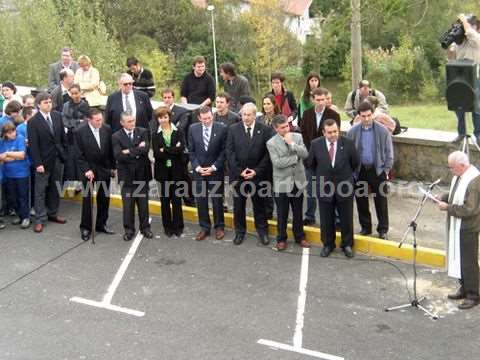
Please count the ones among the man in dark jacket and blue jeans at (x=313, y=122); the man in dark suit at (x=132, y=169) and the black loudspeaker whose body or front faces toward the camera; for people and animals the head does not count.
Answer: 3

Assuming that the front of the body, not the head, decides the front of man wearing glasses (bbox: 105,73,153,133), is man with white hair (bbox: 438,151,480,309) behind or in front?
in front

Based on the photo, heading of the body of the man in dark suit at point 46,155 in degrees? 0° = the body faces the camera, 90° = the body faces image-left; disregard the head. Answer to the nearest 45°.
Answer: approximately 315°

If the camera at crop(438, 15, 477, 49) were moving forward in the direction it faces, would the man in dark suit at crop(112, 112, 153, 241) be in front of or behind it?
in front

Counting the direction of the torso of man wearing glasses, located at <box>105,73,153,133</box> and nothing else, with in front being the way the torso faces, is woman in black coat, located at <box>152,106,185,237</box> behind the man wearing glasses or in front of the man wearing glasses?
in front

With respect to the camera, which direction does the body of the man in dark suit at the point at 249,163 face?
toward the camera

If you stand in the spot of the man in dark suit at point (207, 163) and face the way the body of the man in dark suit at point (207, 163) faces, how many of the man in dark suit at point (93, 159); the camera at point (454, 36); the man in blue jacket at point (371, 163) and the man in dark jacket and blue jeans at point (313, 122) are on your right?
1

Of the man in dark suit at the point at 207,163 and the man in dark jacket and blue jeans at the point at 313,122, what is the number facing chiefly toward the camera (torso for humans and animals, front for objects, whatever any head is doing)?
2

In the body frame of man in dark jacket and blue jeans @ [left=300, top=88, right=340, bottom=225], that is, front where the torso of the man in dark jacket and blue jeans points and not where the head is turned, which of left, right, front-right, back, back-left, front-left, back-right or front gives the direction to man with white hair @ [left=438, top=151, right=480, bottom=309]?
front-left

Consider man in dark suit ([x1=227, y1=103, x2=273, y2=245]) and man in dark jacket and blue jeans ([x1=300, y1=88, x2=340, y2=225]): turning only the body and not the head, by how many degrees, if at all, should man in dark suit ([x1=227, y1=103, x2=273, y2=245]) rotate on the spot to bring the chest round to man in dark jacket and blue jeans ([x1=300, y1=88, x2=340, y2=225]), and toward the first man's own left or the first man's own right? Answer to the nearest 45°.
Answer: approximately 135° to the first man's own left

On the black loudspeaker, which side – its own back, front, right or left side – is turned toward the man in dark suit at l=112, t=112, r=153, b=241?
right

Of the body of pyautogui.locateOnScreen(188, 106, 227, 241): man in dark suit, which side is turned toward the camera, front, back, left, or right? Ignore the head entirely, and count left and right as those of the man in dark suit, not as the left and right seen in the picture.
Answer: front

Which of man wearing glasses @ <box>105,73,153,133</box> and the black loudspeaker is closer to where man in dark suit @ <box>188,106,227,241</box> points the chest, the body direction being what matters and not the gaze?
the black loudspeaker

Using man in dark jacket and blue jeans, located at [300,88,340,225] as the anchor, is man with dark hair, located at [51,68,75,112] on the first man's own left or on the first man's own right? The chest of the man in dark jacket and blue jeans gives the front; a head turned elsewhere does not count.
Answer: on the first man's own right

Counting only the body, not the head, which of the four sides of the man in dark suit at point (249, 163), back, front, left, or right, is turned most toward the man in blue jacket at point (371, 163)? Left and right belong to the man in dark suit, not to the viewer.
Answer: left
